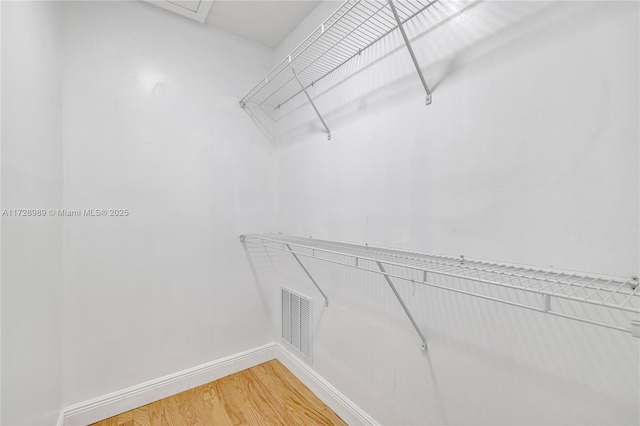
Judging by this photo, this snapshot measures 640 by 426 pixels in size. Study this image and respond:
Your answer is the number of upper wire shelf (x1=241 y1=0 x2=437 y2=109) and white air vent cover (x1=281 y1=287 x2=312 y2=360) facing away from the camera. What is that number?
0

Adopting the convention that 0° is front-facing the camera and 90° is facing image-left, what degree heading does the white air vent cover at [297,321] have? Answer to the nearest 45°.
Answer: approximately 45°

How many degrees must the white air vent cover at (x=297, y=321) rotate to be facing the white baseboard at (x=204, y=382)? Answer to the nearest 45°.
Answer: approximately 45° to its right

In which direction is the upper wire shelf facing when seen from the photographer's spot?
facing the viewer and to the left of the viewer

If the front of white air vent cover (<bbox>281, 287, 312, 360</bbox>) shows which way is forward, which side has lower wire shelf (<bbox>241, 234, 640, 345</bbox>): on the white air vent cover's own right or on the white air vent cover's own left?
on the white air vent cover's own left

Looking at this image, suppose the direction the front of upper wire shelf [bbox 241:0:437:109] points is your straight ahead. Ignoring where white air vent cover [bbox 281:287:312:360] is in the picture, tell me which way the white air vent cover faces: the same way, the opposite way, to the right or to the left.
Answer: the same way
